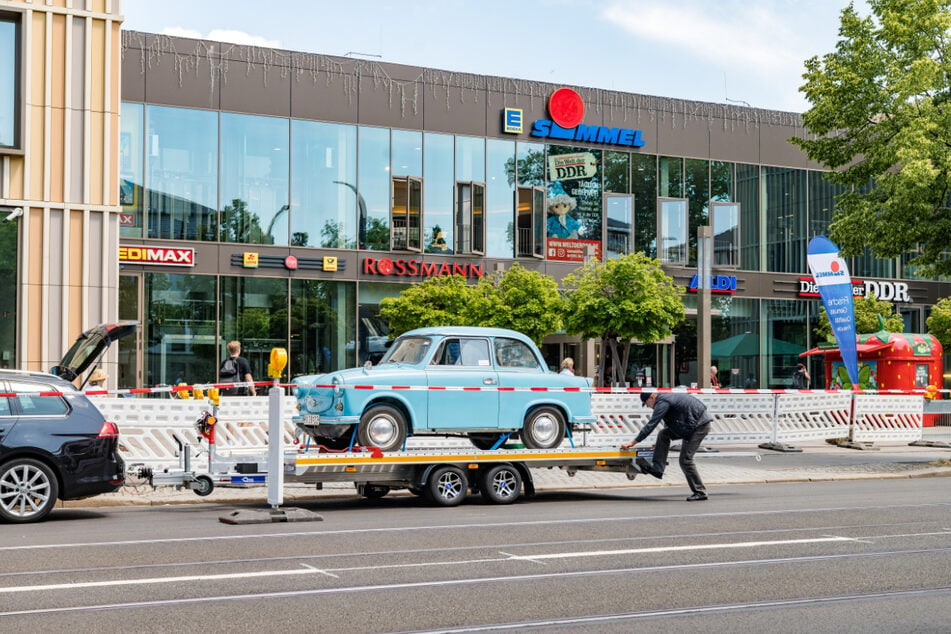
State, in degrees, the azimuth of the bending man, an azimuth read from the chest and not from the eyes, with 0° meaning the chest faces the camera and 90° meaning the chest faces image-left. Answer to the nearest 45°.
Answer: approximately 90°

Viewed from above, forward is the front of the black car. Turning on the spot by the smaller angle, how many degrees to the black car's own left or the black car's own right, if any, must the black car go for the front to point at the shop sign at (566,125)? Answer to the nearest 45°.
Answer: approximately 135° to the black car's own right

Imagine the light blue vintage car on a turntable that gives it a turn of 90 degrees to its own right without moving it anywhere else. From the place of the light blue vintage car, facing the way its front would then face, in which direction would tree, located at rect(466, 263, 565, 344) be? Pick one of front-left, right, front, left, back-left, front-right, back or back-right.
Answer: front-right

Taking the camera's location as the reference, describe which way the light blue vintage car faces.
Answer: facing the viewer and to the left of the viewer

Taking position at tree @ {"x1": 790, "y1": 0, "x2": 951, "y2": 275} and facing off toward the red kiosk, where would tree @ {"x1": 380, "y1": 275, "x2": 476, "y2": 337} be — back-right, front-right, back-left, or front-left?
front-left

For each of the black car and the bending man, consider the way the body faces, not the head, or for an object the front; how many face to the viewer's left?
2

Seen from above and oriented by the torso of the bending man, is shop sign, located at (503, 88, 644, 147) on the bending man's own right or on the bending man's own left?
on the bending man's own right

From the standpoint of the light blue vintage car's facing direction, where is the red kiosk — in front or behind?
behind

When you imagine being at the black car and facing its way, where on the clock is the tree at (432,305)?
The tree is roughly at 4 o'clock from the black car.

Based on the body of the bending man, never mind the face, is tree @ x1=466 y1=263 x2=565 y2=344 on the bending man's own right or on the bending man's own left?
on the bending man's own right

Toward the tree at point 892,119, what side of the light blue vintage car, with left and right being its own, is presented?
back

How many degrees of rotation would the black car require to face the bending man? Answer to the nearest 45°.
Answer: approximately 180°

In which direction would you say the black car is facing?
to the viewer's left

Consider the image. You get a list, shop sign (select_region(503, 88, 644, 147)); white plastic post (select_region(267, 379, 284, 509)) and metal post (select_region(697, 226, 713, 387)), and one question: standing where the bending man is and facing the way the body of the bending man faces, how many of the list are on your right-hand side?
2

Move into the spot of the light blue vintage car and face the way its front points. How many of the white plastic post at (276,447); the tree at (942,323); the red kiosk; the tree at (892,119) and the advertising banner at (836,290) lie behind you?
4
